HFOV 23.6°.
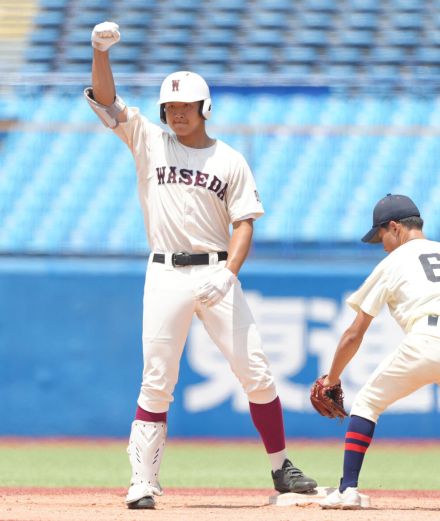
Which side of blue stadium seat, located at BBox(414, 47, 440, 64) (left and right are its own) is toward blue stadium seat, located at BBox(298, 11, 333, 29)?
right

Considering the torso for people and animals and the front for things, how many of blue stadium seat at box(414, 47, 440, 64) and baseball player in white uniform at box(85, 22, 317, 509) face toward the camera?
2

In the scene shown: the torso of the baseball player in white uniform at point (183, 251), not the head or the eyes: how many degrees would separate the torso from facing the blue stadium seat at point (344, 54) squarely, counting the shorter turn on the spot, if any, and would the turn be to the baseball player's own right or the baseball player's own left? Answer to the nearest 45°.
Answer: approximately 180°

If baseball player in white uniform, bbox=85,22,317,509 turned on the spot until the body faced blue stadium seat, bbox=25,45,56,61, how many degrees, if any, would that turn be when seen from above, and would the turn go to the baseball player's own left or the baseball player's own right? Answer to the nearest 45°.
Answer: approximately 180°

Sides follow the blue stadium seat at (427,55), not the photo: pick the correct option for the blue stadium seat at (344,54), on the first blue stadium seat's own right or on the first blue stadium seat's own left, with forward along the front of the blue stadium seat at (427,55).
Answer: on the first blue stadium seat's own right

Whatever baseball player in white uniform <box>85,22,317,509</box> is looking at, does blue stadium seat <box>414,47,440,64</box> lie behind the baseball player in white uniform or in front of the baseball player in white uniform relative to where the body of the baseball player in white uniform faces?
behind

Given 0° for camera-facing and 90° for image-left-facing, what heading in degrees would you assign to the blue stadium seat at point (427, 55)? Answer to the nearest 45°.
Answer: approximately 0°

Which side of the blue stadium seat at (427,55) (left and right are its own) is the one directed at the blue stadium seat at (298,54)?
right

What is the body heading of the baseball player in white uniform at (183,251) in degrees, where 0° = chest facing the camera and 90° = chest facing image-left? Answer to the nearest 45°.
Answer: approximately 0°

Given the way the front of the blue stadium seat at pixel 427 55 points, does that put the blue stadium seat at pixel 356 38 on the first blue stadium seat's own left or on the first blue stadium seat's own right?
on the first blue stadium seat's own right
